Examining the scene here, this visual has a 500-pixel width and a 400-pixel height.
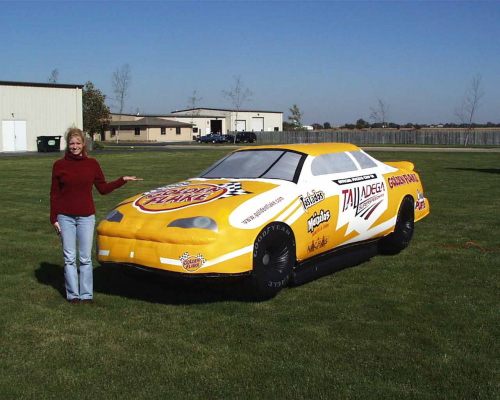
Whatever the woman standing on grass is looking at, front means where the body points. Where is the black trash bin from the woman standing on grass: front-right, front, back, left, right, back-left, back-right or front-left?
back

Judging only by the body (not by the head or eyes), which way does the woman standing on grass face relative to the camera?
toward the camera

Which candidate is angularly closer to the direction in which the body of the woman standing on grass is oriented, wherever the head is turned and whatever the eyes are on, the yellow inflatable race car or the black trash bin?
the yellow inflatable race car

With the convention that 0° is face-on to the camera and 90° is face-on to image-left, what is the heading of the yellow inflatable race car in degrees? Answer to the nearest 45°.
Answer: approximately 45°

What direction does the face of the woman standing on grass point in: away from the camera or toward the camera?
toward the camera

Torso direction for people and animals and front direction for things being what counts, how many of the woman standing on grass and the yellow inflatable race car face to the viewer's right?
0

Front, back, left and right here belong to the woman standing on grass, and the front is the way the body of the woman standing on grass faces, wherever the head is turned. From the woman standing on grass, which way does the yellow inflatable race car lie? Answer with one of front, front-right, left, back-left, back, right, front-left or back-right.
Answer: left

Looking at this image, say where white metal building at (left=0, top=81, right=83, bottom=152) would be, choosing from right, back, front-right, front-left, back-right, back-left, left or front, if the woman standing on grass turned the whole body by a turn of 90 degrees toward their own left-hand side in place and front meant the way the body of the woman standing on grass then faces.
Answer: left
